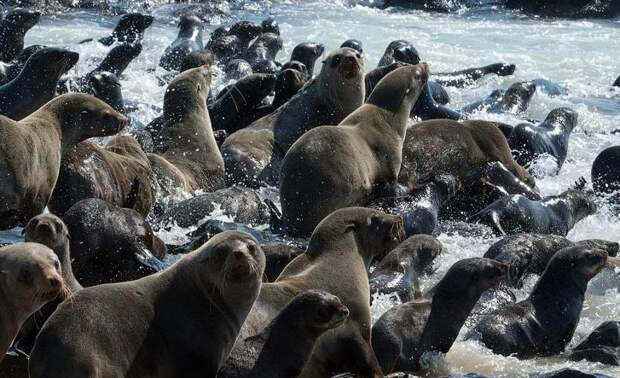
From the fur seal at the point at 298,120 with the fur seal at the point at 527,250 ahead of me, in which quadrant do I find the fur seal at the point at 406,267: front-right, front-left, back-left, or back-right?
front-right

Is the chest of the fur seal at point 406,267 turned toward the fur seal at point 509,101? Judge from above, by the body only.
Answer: no

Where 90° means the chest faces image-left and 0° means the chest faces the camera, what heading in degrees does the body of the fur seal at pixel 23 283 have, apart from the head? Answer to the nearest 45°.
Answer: approximately 315°

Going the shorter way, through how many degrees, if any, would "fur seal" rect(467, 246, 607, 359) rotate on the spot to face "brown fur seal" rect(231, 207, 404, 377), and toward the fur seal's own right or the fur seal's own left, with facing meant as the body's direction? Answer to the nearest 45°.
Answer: approximately 135° to the fur seal's own right

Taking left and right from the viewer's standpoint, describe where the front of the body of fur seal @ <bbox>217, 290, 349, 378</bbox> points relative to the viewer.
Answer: facing to the right of the viewer

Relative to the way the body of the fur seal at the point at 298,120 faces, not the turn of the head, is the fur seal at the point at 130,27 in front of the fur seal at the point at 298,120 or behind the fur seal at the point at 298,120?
behind

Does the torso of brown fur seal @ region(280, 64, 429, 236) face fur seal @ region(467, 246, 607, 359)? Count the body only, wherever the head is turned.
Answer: no

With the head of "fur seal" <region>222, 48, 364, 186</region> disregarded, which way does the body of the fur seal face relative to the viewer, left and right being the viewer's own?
facing the viewer and to the right of the viewer

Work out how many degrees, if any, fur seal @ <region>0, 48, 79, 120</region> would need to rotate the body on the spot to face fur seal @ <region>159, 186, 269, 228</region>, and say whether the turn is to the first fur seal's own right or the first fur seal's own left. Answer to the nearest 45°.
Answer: approximately 45° to the first fur seal's own right

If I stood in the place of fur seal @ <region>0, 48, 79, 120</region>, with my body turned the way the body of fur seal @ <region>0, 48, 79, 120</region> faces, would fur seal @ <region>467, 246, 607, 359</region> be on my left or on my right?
on my right

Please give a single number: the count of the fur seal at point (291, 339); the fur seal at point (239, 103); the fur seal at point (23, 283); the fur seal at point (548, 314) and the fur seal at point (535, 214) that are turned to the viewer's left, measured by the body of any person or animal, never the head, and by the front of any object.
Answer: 0
